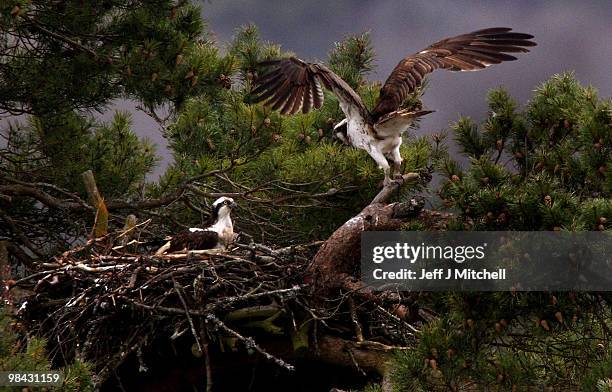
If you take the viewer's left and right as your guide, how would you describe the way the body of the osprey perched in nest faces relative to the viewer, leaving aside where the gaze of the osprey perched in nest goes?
facing to the right of the viewer

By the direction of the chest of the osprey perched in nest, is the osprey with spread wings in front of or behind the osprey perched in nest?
in front
